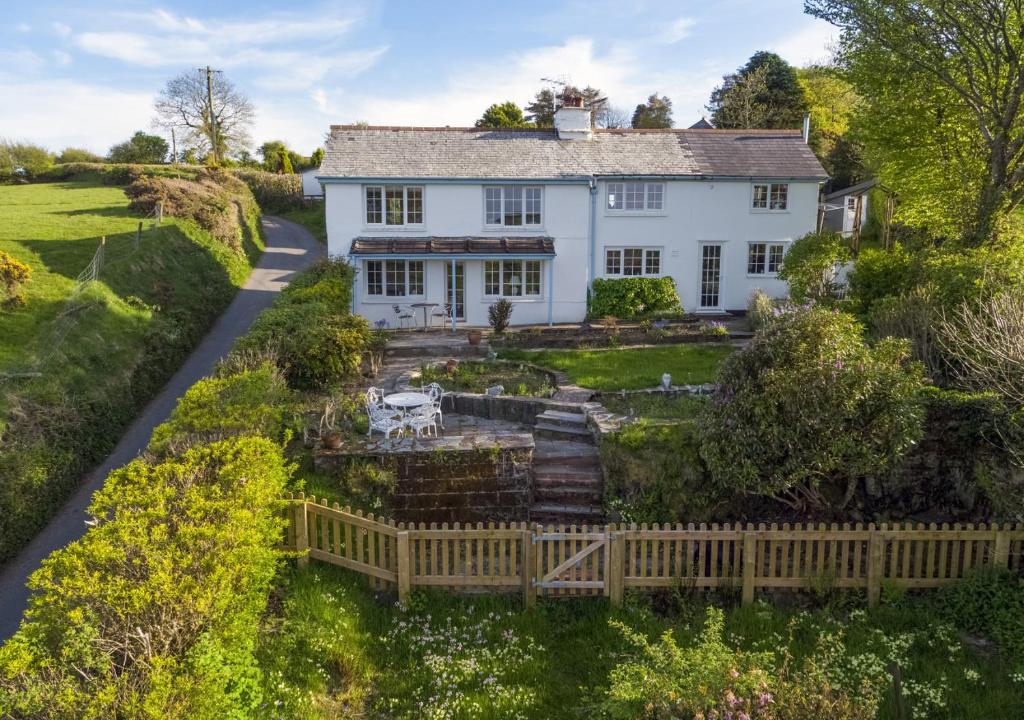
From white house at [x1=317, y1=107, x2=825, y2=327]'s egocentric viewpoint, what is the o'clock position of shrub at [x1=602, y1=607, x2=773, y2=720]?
The shrub is roughly at 12 o'clock from the white house.

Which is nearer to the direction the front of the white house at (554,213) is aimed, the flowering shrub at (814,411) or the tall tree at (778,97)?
the flowering shrub

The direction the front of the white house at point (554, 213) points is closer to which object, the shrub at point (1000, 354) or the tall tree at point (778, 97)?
the shrub

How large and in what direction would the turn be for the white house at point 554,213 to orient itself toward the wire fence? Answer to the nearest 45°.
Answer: approximately 45° to its right

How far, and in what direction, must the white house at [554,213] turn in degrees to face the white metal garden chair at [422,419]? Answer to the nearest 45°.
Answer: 0° — it already faces it

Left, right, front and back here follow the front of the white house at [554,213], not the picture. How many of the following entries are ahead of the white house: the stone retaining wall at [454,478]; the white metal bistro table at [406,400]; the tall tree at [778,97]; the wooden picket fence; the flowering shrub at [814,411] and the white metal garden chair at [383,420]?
5

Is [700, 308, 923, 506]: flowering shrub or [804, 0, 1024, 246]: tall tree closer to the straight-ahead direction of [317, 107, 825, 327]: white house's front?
the flowering shrub

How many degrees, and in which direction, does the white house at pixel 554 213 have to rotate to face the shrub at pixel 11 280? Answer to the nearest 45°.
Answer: approximately 45° to its right

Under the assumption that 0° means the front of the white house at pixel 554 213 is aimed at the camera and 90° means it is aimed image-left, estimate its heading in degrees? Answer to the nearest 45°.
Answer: approximately 0°

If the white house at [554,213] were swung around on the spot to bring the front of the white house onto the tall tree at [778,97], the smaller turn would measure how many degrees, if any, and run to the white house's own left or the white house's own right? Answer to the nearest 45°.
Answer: approximately 135° to the white house's own left

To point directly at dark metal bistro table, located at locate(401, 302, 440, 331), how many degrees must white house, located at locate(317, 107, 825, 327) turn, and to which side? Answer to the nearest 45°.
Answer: approximately 45° to its right

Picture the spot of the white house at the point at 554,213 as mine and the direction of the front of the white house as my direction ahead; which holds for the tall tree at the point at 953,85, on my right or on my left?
on my left
